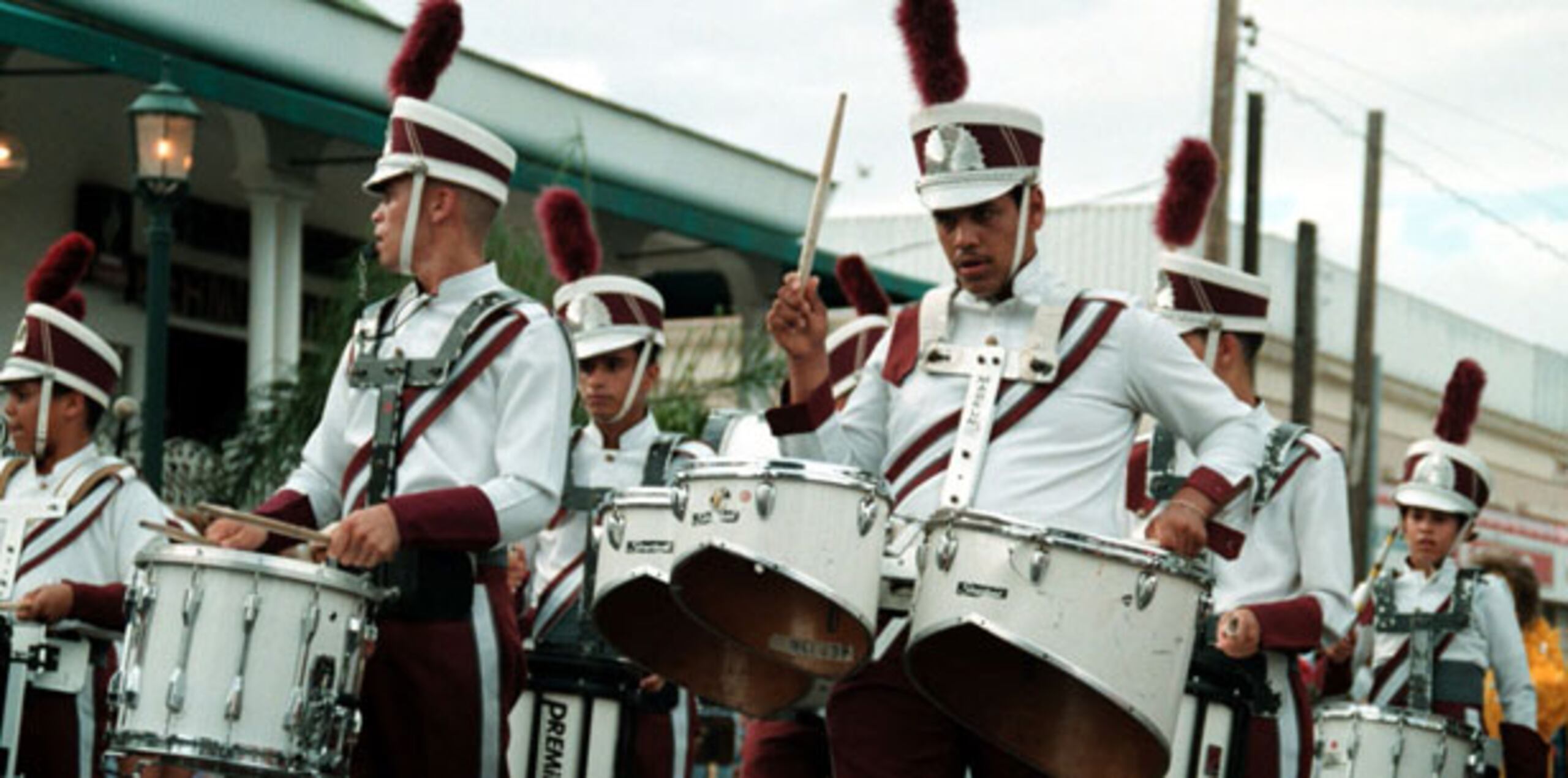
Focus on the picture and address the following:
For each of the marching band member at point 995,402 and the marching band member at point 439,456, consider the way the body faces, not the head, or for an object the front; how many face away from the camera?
0

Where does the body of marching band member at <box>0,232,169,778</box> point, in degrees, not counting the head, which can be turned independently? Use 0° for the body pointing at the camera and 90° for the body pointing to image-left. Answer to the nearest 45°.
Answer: approximately 45°

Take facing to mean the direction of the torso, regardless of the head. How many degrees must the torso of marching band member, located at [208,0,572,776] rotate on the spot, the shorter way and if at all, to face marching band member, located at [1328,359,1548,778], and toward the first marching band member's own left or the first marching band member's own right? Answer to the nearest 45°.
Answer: approximately 180°

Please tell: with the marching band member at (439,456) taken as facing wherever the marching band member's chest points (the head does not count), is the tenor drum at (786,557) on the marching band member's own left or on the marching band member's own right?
on the marching band member's own left

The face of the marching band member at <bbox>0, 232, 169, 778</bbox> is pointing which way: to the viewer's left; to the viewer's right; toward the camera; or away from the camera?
to the viewer's left

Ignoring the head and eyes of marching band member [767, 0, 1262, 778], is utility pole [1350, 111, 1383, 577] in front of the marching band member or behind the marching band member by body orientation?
behind

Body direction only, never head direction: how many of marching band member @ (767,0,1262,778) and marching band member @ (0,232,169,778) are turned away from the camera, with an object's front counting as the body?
0

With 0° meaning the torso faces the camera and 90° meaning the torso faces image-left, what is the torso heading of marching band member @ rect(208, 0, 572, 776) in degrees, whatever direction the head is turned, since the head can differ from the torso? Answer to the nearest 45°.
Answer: approximately 45°

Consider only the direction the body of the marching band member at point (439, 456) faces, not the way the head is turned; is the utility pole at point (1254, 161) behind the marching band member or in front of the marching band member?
behind

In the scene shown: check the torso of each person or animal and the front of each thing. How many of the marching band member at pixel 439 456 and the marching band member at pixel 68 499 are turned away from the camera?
0
